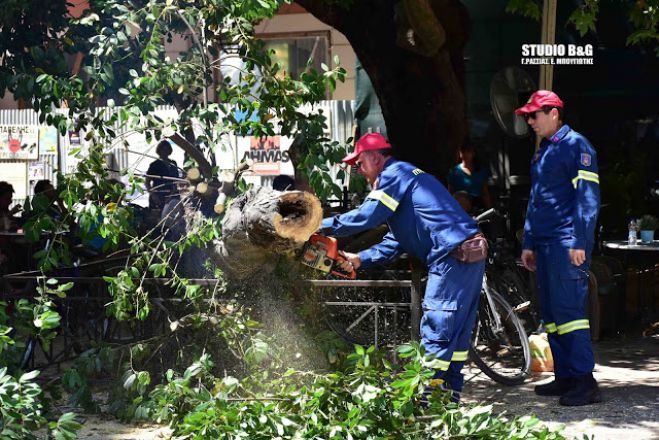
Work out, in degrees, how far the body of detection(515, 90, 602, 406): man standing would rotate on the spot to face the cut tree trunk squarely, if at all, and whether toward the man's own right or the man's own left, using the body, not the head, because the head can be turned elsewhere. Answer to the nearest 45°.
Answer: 0° — they already face it

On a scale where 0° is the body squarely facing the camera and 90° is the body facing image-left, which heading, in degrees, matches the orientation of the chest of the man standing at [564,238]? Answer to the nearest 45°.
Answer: approximately 45°

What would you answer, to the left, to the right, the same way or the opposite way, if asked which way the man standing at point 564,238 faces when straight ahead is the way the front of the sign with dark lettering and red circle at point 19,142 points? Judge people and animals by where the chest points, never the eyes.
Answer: to the right

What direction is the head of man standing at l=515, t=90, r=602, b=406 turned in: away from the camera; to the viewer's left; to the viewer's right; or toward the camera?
to the viewer's left

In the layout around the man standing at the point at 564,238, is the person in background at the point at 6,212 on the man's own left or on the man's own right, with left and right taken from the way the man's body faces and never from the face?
on the man's own right

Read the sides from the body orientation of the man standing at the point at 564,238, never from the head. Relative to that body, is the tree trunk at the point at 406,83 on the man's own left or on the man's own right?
on the man's own right

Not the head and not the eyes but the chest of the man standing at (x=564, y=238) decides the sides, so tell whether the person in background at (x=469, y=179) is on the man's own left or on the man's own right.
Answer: on the man's own right
